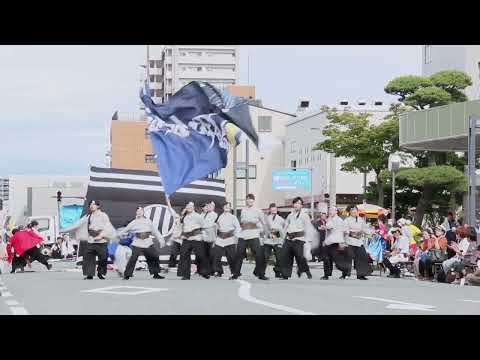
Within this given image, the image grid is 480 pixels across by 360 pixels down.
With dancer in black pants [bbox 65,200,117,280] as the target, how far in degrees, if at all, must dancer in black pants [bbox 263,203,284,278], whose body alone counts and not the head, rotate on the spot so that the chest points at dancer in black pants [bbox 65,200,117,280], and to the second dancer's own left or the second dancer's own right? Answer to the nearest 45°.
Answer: approximately 90° to the second dancer's own right

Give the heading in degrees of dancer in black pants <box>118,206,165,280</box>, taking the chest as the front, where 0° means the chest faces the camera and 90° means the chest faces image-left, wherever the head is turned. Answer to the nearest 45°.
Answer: approximately 0°

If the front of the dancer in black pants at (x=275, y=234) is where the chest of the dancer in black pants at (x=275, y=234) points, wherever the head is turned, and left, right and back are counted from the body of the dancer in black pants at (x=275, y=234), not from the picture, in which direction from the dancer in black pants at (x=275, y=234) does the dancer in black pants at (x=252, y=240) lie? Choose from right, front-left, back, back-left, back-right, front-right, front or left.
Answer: front-right

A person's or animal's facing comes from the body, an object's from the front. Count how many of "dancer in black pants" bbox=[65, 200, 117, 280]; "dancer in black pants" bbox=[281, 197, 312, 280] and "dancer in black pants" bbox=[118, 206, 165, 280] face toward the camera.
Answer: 3

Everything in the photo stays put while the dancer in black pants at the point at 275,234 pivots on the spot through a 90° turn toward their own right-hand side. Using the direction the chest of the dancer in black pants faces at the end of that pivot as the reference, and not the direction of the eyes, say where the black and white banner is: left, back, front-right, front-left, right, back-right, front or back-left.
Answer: front-right

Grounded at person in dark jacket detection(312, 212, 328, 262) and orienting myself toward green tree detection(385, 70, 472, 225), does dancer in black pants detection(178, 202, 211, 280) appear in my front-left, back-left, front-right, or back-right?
back-left

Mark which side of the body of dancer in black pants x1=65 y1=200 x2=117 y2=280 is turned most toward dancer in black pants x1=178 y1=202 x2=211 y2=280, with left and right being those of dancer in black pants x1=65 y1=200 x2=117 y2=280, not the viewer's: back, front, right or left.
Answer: left

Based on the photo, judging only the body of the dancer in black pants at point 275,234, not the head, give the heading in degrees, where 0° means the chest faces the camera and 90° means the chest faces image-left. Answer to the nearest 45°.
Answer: approximately 0°
